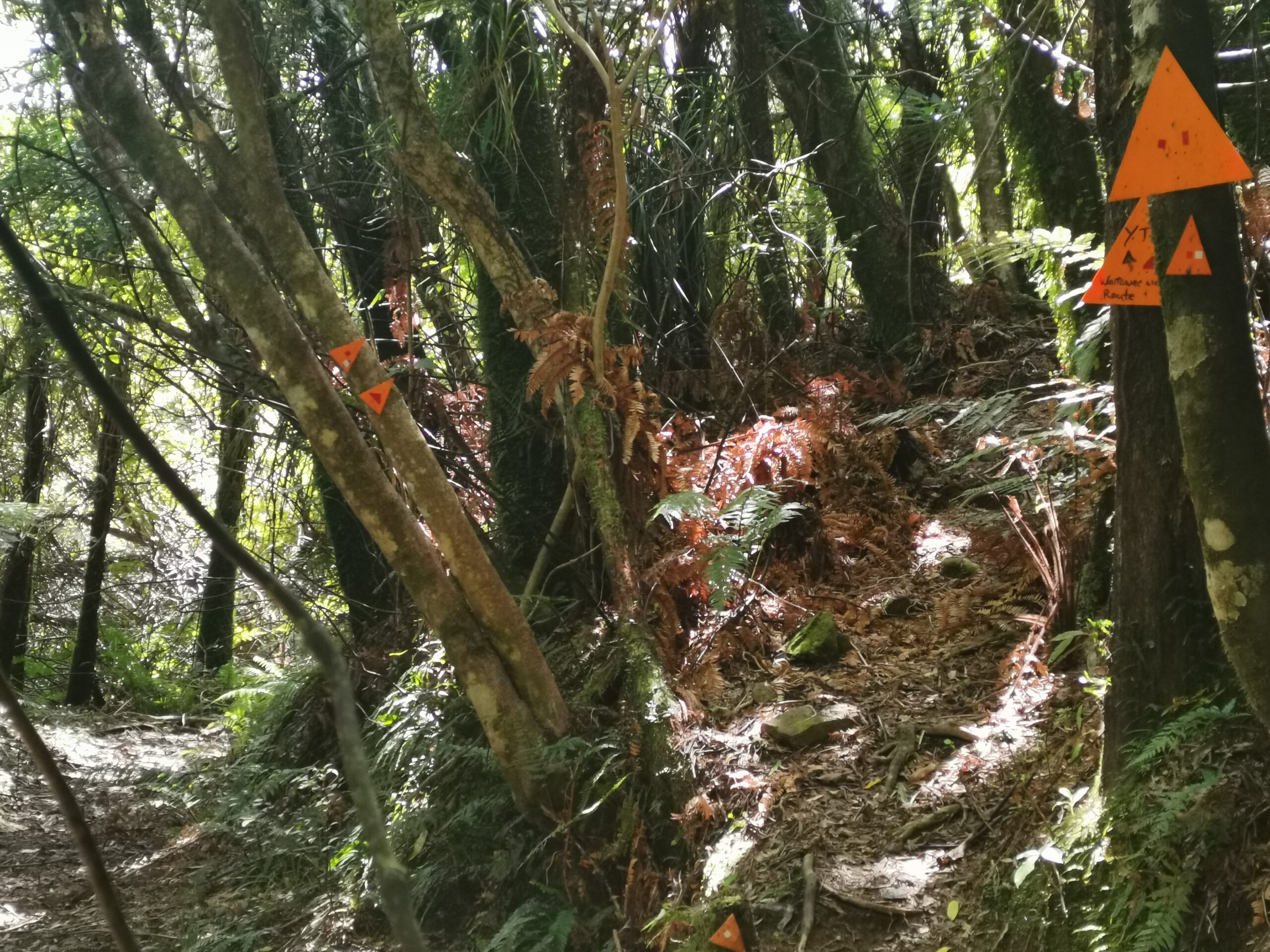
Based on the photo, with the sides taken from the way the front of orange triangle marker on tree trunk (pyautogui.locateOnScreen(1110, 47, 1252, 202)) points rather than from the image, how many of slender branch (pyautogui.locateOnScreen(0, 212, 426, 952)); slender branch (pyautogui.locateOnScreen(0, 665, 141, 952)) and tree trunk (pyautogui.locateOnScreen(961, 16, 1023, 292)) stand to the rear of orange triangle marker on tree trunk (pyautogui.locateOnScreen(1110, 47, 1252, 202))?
1

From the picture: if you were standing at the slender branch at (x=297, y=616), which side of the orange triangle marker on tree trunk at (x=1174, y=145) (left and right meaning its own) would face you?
front

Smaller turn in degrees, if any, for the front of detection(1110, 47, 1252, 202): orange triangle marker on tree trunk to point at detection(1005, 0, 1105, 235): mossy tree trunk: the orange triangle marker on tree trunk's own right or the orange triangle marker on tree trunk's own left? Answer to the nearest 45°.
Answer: approximately 180°

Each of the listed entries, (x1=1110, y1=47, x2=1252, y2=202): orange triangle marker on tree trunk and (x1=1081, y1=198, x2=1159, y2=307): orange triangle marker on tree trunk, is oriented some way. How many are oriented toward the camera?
2

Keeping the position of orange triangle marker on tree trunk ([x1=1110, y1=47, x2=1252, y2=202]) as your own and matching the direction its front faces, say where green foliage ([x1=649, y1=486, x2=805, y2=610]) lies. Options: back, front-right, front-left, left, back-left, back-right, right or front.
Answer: back-right

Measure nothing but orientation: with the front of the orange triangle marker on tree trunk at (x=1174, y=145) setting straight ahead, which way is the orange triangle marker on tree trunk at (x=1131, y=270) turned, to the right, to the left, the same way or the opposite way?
the same way

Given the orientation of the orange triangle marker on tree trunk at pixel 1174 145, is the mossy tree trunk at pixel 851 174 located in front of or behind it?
behind

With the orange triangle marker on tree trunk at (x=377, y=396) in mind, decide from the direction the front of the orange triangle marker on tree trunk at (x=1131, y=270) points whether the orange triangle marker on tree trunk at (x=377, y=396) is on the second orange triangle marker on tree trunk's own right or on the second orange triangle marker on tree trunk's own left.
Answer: on the second orange triangle marker on tree trunk's own right

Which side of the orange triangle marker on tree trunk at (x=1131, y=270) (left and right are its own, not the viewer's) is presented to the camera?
front

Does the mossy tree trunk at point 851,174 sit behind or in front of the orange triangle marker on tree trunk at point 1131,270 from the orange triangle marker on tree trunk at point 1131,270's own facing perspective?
behind
